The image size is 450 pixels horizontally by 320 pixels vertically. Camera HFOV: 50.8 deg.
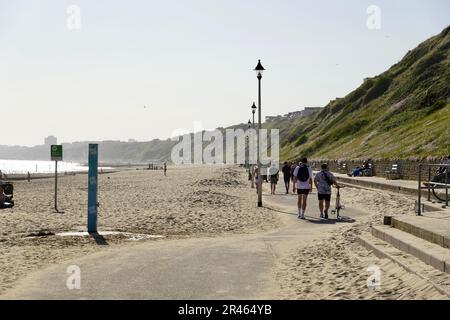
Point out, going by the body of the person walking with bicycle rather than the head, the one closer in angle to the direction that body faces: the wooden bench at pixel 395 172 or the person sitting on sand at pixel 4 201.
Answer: the wooden bench

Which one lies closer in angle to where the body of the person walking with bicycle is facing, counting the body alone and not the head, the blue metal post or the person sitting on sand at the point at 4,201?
the person sitting on sand

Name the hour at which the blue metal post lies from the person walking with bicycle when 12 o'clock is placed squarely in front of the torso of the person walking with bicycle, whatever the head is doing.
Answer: The blue metal post is roughly at 8 o'clock from the person walking with bicycle.

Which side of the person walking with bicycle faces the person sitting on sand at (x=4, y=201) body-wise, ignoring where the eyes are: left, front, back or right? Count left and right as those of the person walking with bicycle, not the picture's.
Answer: left

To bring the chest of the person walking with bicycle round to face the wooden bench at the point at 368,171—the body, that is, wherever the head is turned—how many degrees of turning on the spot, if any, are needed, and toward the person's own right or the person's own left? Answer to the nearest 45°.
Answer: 0° — they already face it

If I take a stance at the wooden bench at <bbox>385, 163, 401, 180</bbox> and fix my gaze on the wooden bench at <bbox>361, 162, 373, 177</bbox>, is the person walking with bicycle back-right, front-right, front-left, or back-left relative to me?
back-left

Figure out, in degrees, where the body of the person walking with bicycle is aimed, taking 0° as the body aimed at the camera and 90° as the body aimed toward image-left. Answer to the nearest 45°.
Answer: approximately 180°
